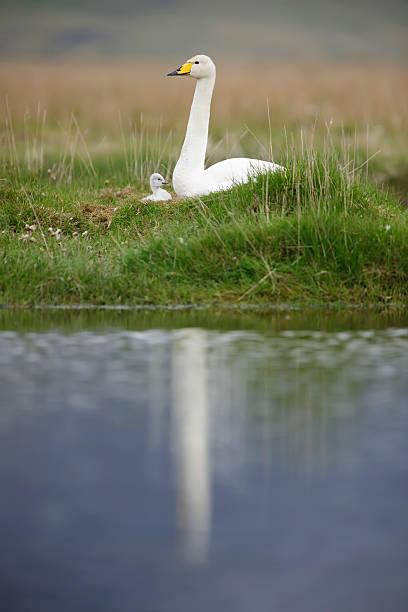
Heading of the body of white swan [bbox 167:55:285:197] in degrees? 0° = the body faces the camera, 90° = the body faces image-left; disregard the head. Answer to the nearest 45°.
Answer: approximately 90°

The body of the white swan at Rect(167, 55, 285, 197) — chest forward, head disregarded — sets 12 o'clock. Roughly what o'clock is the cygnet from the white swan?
The cygnet is roughly at 12 o'clock from the white swan.
